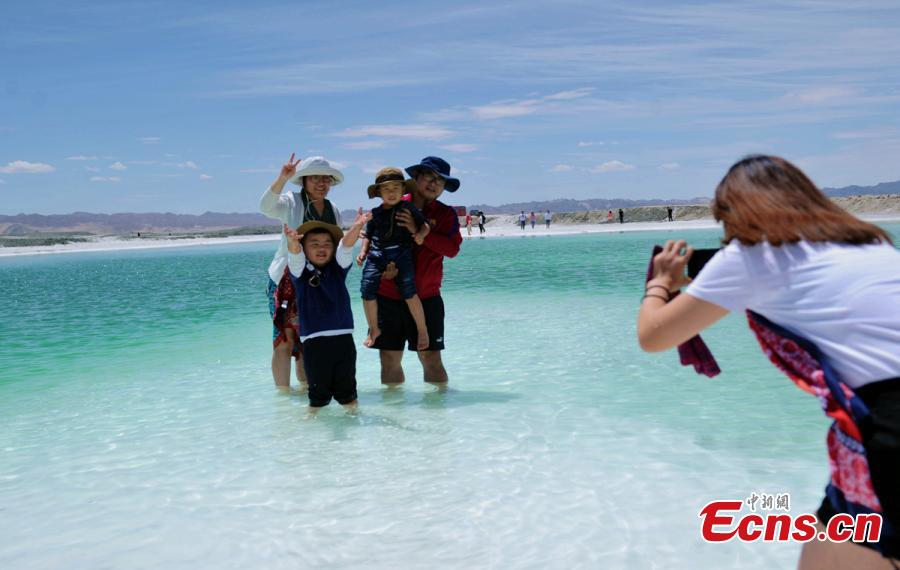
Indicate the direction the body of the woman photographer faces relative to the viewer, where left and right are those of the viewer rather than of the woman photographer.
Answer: facing away from the viewer and to the left of the viewer

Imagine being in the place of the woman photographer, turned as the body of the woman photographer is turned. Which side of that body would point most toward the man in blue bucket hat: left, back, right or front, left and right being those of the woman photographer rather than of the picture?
front

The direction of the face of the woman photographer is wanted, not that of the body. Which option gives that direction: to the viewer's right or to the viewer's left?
to the viewer's left

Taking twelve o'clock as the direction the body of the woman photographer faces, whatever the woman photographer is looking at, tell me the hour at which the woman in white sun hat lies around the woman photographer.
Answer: The woman in white sun hat is roughly at 12 o'clock from the woman photographer.
